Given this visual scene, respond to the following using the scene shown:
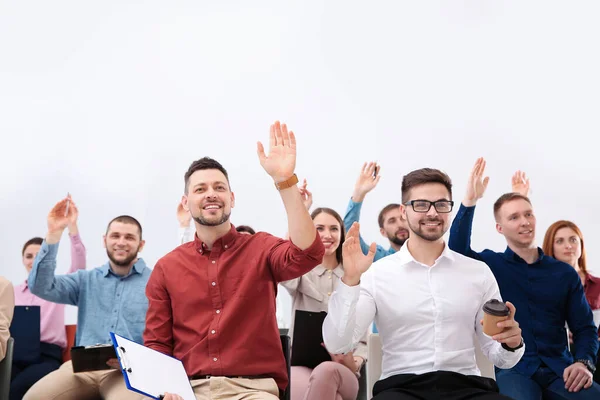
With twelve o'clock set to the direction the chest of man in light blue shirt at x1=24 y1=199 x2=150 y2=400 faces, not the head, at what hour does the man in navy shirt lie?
The man in navy shirt is roughly at 10 o'clock from the man in light blue shirt.

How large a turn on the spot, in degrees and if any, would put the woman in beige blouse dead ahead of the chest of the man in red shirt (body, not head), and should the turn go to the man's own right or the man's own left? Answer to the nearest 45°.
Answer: approximately 135° to the man's own left

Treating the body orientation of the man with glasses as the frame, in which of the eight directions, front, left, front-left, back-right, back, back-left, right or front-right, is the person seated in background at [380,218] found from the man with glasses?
back

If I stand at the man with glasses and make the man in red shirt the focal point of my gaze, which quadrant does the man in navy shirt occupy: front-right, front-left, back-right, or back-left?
back-right

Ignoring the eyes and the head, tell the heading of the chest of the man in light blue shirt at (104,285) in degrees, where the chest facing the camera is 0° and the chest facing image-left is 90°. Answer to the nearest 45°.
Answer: approximately 0°

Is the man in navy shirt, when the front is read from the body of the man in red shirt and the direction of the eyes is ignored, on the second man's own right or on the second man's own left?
on the second man's own left

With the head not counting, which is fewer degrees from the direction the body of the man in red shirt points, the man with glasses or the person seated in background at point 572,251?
the man with glasses

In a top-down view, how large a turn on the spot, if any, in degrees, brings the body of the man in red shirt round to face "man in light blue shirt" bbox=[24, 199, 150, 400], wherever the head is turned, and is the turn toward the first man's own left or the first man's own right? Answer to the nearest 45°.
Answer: approximately 135° to the first man's own right
